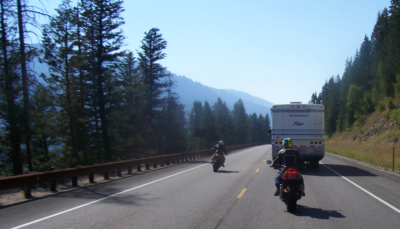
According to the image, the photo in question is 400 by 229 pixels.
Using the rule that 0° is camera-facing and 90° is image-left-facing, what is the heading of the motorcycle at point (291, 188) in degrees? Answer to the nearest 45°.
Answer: approximately 180°

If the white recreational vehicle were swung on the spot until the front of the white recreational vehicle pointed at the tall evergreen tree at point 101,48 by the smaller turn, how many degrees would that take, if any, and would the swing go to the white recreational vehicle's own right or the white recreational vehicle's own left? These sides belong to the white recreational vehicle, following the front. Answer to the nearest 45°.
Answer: approximately 45° to the white recreational vehicle's own left

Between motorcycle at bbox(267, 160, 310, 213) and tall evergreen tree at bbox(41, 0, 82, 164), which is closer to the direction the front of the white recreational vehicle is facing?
the tall evergreen tree

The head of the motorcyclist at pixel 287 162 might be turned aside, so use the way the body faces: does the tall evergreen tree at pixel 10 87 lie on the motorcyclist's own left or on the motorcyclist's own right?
on the motorcyclist's own left

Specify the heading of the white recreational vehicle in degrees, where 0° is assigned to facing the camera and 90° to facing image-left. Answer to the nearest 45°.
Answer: approximately 180°

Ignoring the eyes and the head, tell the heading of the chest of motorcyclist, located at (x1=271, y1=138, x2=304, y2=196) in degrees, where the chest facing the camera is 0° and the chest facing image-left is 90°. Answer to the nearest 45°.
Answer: approximately 180°

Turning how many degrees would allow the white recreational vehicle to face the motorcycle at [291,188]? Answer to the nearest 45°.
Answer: approximately 180°
